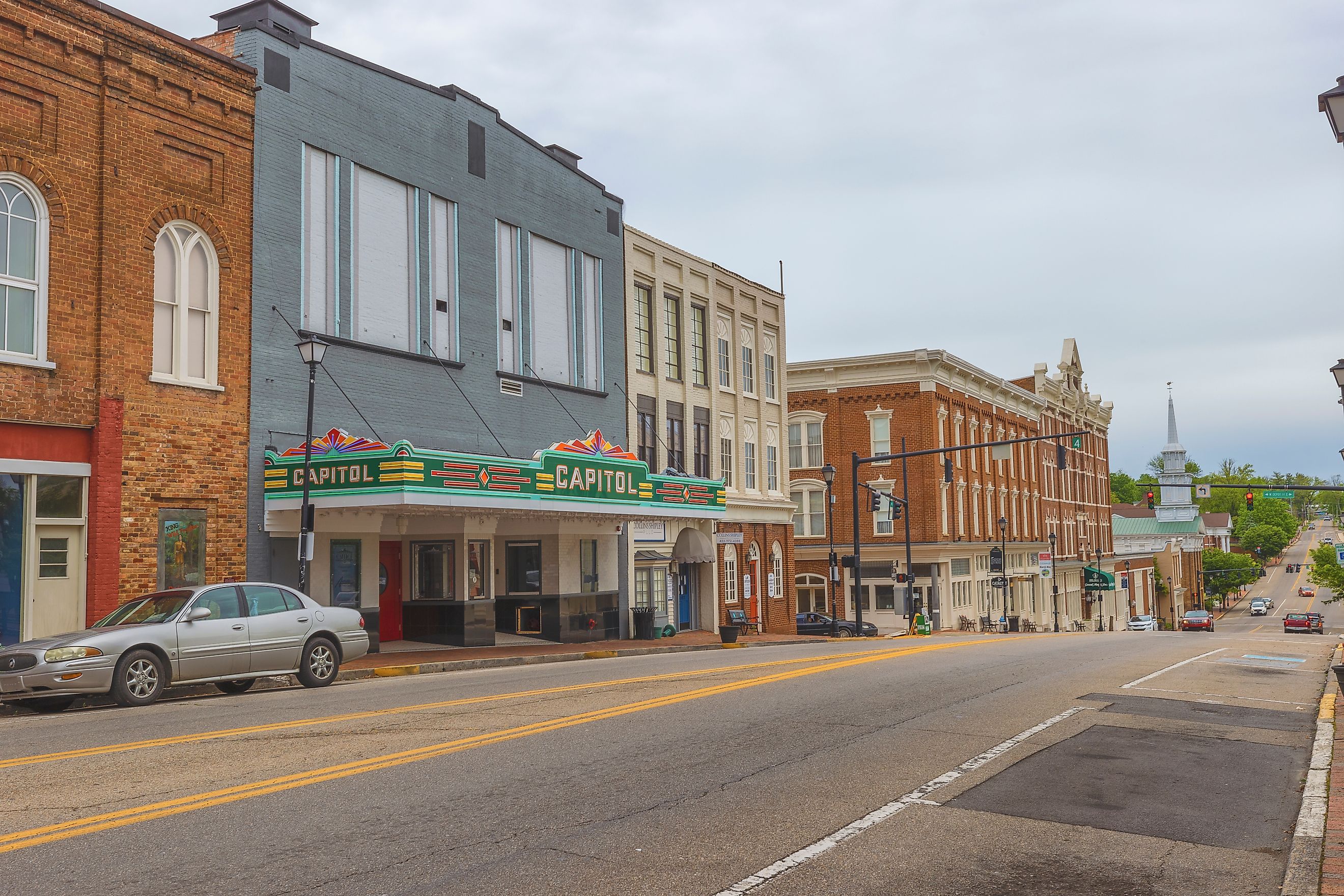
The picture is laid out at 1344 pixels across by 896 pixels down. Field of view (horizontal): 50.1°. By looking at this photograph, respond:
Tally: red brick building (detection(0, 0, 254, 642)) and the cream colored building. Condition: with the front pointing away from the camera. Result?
0

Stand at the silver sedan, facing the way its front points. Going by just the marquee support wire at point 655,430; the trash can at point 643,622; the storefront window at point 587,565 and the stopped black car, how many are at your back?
4

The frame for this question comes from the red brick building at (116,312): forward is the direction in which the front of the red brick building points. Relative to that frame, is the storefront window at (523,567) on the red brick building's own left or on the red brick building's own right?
on the red brick building's own left

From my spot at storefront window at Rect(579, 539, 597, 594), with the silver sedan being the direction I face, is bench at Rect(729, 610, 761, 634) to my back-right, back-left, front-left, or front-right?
back-left

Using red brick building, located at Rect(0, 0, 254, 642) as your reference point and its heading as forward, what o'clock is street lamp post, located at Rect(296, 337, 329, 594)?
The street lamp post is roughly at 11 o'clock from the red brick building.

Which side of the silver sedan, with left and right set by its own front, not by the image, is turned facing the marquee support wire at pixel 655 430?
back

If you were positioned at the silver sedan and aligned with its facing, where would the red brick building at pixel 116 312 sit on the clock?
The red brick building is roughly at 4 o'clock from the silver sedan.

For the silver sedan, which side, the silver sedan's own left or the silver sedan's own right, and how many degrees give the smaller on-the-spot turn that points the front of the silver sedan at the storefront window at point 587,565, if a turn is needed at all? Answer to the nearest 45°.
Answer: approximately 180°
